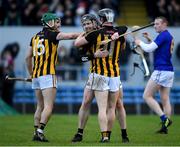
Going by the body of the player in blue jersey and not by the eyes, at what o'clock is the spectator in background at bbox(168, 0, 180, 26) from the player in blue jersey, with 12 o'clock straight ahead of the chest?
The spectator in background is roughly at 3 o'clock from the player in blue jersey.

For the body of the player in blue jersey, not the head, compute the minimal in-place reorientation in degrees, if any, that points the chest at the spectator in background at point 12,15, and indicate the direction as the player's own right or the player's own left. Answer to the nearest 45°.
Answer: approximately 45° to the player's own right

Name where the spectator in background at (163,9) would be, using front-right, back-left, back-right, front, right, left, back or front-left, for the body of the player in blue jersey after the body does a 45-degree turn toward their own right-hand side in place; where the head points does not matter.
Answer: front-right

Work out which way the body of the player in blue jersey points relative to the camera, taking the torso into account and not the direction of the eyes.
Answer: to the viewer's left

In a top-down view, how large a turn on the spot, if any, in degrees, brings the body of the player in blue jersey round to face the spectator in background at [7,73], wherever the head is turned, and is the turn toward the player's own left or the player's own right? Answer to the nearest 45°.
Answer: approximately 45° to the player's own right
